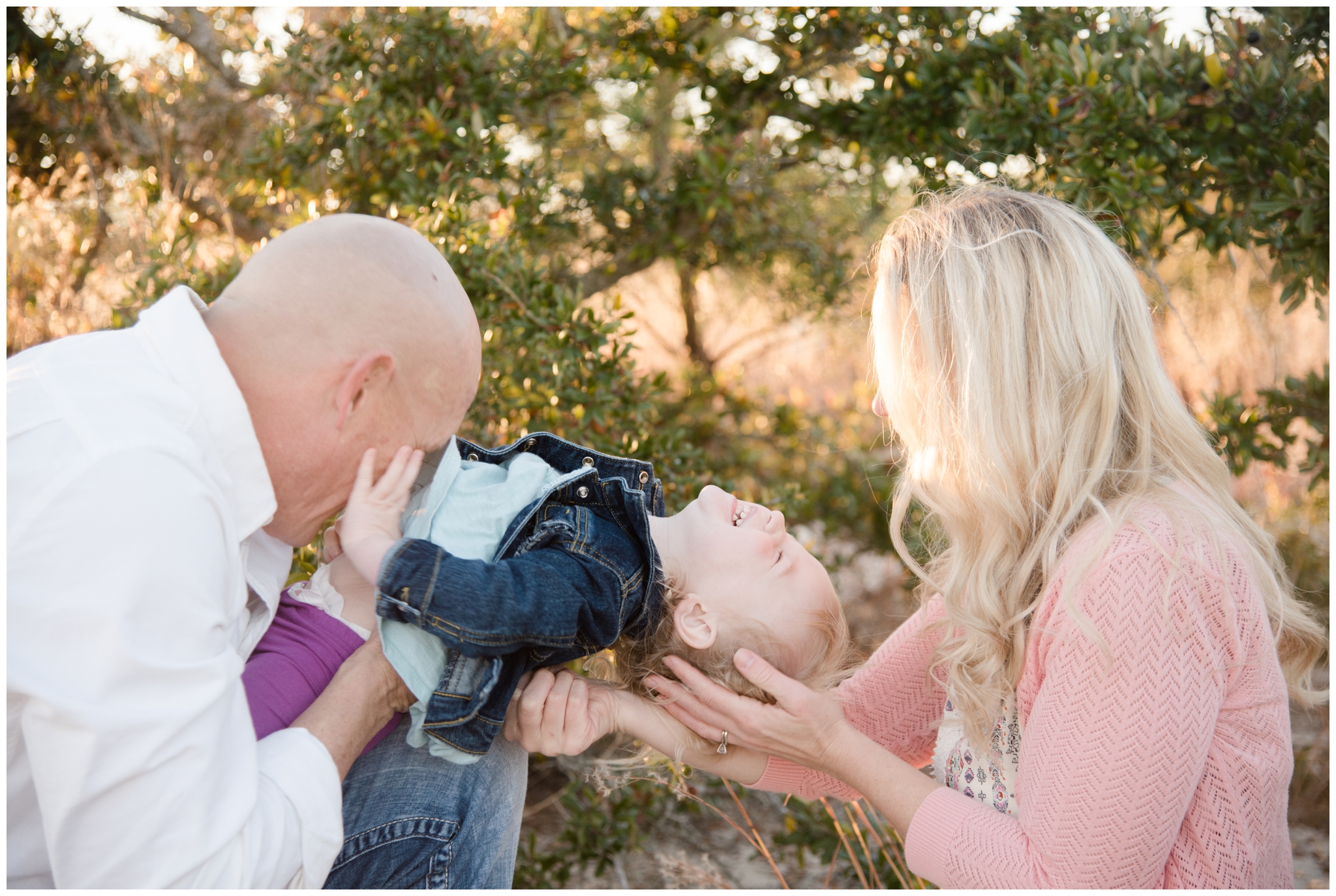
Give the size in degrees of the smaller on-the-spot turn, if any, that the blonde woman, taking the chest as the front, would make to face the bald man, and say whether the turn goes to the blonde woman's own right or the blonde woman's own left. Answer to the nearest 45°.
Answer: approximately 45° to the blonde woman's own left

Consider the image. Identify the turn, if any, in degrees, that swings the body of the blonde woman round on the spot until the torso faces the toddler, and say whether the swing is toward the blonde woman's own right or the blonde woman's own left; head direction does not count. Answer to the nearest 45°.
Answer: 0° — they already face them

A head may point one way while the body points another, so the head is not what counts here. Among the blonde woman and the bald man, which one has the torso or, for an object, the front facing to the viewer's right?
the bald man

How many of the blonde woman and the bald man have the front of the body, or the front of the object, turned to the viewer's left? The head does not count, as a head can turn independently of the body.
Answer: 1

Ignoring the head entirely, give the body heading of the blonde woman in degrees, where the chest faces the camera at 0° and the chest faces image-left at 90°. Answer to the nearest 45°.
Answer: approximately 90°

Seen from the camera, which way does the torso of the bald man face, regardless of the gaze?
to the viewer's right
